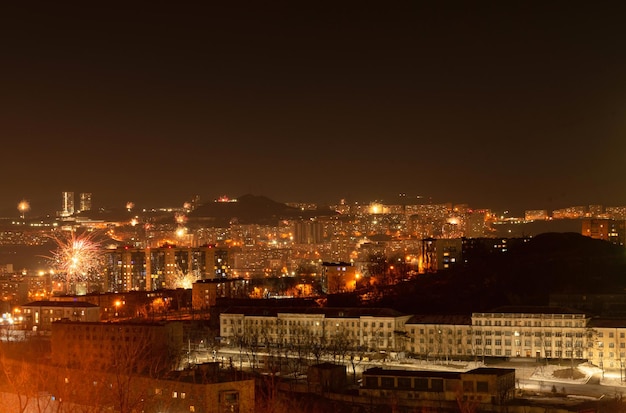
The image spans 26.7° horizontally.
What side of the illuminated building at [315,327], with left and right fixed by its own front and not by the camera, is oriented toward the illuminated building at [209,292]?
back

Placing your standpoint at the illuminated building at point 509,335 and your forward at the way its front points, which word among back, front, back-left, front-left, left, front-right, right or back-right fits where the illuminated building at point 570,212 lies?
back

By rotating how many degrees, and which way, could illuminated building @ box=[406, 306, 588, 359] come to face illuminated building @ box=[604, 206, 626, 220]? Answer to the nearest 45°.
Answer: approximately 180°

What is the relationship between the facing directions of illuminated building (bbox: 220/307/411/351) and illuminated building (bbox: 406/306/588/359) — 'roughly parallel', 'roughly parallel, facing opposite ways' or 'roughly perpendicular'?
roughly parallel

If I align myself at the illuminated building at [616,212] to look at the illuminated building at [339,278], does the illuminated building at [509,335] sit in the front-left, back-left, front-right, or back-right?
front-left

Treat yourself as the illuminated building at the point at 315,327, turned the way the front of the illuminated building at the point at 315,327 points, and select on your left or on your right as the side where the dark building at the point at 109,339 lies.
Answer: on your right

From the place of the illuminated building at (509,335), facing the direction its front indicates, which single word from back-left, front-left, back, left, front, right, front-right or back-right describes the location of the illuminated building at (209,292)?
back-right

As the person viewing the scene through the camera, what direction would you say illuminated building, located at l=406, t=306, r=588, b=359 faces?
facing the viewer

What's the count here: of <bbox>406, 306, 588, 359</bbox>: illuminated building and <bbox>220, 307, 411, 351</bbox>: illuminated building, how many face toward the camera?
2

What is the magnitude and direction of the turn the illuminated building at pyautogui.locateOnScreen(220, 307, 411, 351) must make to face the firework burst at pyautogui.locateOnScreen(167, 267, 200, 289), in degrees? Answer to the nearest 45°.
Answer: approximately 180°

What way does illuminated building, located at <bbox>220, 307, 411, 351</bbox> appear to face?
toward the camera

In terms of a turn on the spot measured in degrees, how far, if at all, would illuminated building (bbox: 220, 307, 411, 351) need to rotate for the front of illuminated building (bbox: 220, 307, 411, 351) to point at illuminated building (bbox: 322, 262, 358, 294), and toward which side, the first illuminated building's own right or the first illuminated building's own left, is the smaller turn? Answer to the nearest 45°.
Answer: approximately 180°

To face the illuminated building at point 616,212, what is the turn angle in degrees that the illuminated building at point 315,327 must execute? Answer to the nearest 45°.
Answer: approximately 135° to its left

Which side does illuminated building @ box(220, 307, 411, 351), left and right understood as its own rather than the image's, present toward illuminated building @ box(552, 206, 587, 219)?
back
